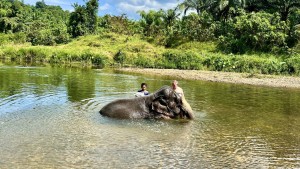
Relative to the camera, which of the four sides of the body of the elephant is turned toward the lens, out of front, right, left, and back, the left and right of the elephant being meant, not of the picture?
right
